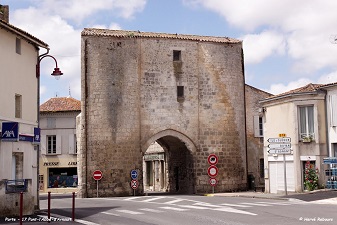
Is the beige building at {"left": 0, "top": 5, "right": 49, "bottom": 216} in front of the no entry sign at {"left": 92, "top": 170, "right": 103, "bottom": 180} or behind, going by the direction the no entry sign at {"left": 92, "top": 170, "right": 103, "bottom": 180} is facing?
in front

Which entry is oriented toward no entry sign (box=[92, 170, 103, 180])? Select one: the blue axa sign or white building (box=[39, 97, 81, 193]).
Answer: the white building

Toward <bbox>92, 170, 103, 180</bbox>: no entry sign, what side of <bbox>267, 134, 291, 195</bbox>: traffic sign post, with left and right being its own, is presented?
right

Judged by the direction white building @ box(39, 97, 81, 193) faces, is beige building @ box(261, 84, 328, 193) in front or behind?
in front

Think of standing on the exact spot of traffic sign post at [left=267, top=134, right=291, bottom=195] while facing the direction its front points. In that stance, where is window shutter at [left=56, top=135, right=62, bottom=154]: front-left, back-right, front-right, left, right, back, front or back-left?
back-right

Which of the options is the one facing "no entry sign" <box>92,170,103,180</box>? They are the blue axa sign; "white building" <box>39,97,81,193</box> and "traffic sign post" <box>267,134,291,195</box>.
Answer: the white building
